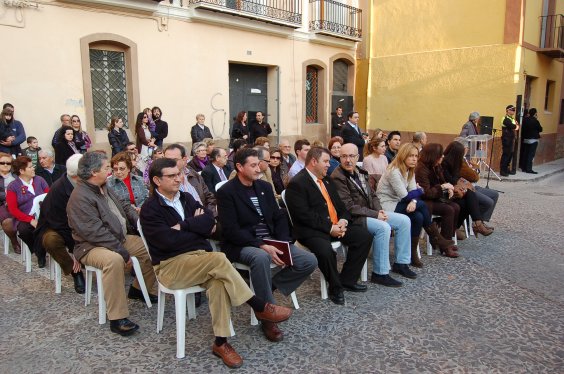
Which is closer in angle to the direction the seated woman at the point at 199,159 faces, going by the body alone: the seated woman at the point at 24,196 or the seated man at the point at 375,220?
the seated man

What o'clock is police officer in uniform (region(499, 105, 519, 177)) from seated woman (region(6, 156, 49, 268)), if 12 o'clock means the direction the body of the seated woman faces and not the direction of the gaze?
The police officer in uniform is roughly at 10 o'clock from the seated woman.

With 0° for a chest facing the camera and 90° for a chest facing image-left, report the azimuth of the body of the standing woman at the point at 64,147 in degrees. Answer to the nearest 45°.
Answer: approximately 315°

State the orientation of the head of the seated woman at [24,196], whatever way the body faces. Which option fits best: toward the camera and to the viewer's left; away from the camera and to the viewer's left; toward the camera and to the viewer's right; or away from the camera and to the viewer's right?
toward the camera and to the viewer's right

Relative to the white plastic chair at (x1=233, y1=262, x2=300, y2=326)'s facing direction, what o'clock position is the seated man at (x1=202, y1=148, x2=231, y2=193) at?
The seated man is roughly at 7 o'clock from the white plastic chair.
